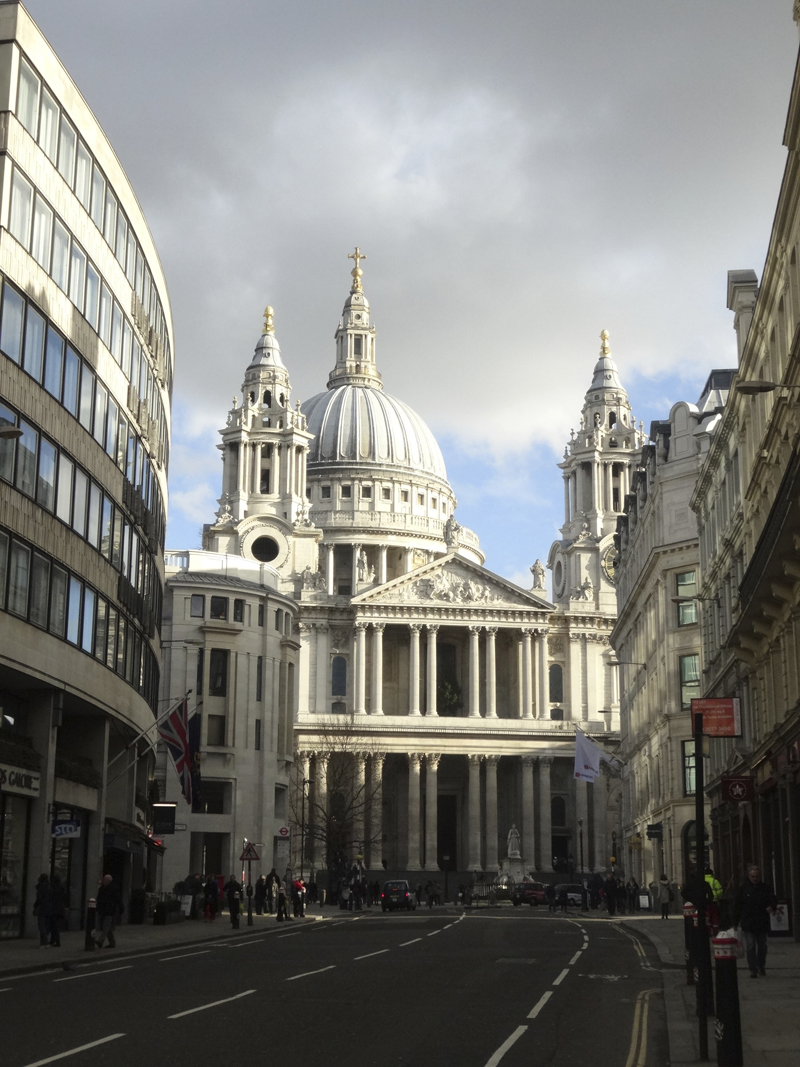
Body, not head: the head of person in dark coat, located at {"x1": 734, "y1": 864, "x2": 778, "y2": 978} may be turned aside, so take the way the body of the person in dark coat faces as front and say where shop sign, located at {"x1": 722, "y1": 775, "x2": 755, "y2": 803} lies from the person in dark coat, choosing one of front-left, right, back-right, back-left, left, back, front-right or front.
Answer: back

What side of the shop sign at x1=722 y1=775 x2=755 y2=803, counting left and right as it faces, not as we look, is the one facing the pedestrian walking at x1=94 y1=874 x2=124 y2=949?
right

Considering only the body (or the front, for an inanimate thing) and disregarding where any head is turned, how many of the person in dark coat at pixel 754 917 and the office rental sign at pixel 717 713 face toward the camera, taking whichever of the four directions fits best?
2

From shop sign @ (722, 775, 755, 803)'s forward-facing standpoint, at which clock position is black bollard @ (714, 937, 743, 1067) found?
The black bollard is roughly at 12 o'clock from the shop sign.

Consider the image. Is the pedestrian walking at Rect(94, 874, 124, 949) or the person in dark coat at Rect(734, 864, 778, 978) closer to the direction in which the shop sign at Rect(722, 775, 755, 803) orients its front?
the person in dark coat

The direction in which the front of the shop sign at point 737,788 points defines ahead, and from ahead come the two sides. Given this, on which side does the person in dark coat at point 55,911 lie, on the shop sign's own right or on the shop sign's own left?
on the shop sign's own right

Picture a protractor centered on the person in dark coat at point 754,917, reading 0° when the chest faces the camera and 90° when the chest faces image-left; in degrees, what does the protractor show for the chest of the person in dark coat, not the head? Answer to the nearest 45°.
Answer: approximately 0°

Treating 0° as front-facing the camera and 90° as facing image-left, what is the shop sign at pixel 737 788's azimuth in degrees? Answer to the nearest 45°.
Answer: approximately 0°
